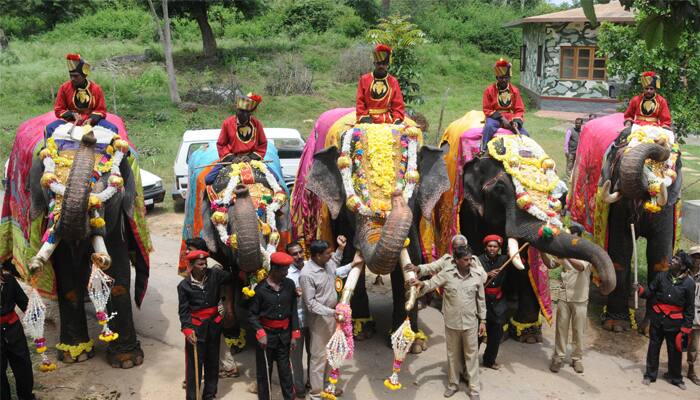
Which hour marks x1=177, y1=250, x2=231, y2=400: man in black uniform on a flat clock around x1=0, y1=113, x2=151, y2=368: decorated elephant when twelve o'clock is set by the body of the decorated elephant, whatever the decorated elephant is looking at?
The man in black uniform is roughly at 11 o'clock from the decorated elephant.

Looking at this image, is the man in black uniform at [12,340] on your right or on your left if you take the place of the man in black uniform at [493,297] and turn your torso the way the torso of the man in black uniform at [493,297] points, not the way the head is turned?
on your right

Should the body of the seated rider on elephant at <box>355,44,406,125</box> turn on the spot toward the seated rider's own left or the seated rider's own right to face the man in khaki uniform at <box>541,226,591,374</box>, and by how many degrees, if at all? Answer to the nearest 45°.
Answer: approximately 45° to the seated rider's own left

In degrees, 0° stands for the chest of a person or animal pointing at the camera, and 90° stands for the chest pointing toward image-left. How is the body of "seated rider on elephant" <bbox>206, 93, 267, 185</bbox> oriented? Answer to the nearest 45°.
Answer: approximately 0°

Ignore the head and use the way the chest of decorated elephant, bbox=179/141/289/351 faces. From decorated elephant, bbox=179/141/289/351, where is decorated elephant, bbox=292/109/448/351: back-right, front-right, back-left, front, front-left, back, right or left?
left

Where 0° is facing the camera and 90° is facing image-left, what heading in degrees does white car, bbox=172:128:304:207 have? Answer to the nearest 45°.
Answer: approximately 45°

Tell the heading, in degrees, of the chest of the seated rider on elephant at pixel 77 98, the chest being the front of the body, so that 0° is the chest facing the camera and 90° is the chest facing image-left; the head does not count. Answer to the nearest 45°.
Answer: approximately 0°

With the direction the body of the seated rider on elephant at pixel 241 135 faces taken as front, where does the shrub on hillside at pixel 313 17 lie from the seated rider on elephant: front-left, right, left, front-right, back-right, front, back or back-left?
back
